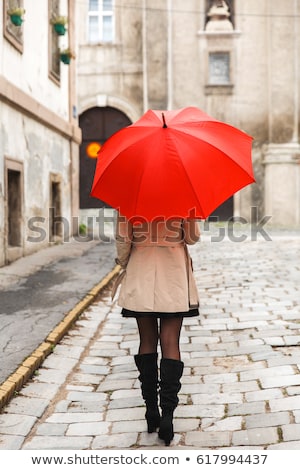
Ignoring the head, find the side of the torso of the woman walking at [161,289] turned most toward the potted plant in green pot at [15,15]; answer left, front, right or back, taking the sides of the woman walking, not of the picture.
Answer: front

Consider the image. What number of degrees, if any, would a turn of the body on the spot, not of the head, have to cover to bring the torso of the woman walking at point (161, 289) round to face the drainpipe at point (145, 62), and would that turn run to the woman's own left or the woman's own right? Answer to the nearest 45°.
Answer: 0° — they already face it

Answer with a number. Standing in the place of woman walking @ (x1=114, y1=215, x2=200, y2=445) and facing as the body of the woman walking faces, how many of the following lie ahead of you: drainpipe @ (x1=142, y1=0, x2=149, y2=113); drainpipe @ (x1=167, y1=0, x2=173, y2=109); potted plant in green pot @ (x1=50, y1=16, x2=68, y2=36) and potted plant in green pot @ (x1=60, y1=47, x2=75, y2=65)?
4

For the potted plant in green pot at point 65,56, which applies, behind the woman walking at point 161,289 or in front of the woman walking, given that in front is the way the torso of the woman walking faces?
in front

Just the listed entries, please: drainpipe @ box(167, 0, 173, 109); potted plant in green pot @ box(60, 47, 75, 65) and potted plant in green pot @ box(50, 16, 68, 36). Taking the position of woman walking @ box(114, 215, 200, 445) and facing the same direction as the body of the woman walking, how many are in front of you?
3

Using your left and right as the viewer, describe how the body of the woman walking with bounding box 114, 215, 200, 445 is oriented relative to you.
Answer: facing away from the viewer
